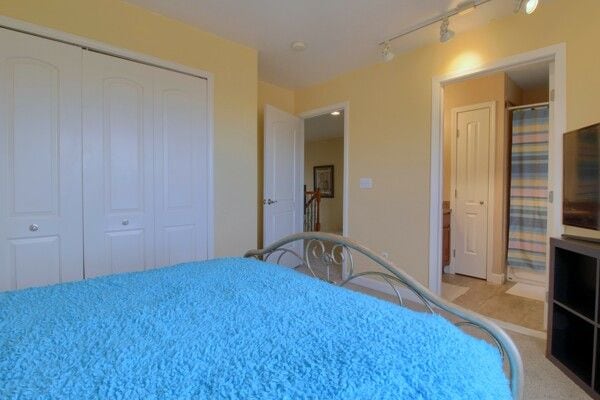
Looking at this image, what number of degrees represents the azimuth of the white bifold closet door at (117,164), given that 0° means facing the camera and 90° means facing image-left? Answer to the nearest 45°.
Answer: approximately 315°

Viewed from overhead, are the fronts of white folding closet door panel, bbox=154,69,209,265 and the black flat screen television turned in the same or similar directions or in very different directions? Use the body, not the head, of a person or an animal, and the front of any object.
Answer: very different directions

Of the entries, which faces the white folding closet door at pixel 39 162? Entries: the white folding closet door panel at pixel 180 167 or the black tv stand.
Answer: the black tv stand

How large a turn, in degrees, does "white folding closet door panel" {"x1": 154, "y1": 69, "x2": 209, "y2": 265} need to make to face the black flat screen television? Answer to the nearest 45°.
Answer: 0° — it already faces it

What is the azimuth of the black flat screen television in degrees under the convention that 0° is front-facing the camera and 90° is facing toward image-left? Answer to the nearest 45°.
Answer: approximately 45°

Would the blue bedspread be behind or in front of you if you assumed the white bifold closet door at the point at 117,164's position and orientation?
in front

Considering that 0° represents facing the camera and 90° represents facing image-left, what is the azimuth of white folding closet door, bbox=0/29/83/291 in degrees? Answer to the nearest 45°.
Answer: approximately 315°

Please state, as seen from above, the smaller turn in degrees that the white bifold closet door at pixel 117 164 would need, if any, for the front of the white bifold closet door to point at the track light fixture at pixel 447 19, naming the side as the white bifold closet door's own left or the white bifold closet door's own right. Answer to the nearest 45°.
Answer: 0° — it already faces it

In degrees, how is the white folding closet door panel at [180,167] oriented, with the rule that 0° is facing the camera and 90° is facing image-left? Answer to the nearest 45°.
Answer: approximately 315°

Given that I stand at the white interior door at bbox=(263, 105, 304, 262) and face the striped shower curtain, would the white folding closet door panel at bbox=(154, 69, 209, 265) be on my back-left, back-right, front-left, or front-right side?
back-right

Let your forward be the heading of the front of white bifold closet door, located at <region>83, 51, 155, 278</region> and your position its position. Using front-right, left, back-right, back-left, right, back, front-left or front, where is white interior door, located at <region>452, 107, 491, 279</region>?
front-left
